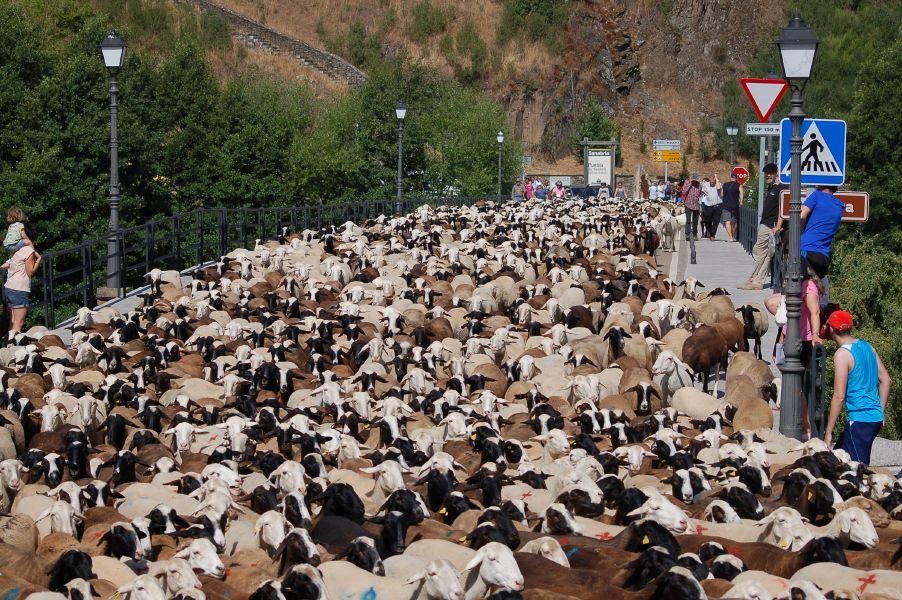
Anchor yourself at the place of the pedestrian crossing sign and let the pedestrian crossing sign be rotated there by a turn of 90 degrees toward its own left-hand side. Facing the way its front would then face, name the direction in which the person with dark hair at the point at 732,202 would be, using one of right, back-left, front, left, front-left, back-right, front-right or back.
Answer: left

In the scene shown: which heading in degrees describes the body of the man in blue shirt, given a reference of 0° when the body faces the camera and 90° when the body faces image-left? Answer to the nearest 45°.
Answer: approximately 135°

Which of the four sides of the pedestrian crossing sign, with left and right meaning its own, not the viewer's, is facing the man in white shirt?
back

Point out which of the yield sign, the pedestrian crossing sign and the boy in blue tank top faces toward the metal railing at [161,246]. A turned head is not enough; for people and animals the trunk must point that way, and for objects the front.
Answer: the boy in blue tank top

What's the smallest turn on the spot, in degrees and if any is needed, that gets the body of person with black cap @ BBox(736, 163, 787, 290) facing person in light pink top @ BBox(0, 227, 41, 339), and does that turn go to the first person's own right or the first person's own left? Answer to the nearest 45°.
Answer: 0° — they already face them

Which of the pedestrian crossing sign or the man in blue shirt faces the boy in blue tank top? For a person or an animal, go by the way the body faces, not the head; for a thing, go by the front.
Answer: the pedestrian crossing sign

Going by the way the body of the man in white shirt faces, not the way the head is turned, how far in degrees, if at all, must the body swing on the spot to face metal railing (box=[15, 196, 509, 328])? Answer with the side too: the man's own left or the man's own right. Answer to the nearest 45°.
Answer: approximately 45° to the man's own right

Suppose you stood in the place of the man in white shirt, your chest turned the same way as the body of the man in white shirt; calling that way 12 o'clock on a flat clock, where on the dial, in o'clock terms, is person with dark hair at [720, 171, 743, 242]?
The person with dark hair is roughly at 9 o'clock from the man in white shirt.

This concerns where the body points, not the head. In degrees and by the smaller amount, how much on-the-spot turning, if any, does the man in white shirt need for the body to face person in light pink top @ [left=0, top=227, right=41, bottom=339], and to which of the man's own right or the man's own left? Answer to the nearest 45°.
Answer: approximately 45° to the man's own right

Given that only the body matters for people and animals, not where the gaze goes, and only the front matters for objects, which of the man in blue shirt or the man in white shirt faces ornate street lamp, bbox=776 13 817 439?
the man in white shirt

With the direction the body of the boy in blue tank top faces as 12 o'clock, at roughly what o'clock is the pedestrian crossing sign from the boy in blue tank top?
The pedestrian crossing sign is roughly at 1 o'clock from the boy in blue tank top.

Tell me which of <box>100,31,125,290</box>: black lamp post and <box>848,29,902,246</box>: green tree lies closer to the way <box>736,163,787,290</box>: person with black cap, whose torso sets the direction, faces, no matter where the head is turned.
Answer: the black lamp post

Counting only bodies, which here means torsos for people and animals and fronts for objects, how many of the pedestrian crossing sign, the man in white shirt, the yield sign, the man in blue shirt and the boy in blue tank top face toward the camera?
3

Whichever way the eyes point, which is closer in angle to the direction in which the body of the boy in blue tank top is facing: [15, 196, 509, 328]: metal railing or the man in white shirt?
the metal railing
